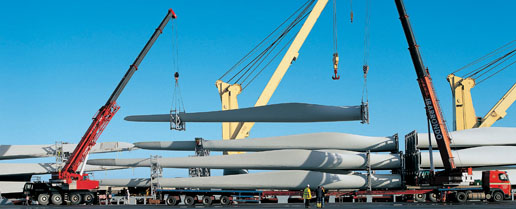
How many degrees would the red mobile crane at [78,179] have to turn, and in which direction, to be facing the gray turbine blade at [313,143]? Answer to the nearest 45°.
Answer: approximately 180°

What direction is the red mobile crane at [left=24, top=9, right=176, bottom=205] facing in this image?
to the viewer's left

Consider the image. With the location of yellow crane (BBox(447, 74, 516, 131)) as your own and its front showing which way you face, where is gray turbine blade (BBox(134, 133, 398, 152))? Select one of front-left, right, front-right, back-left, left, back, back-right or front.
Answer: back-right

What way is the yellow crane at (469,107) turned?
to the viewer's right

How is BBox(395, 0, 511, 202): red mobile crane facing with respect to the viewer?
to the viewer's right

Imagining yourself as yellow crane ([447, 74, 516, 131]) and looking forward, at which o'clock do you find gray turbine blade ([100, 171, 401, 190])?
The gray turbine blade is roughly at 4 o'clock from the yellow crane.

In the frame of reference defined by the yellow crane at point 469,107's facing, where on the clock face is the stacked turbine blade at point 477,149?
The stacked turbine blade is roughly at 3 o'clock from the yellow crane.

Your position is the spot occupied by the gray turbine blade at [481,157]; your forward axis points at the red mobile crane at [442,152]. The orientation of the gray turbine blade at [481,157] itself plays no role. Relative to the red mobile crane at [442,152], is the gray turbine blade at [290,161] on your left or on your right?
right

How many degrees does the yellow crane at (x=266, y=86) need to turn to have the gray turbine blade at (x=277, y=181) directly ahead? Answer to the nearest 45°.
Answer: approximately 90° to its right

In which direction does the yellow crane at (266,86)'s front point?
to the viewer's right

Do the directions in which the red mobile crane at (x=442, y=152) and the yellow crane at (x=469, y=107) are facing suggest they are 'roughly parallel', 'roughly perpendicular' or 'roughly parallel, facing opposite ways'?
roughly parallel

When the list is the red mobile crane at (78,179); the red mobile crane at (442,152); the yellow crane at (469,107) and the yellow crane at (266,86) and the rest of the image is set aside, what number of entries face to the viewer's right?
3

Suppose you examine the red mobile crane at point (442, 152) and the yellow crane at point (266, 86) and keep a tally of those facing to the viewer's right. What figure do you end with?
2
